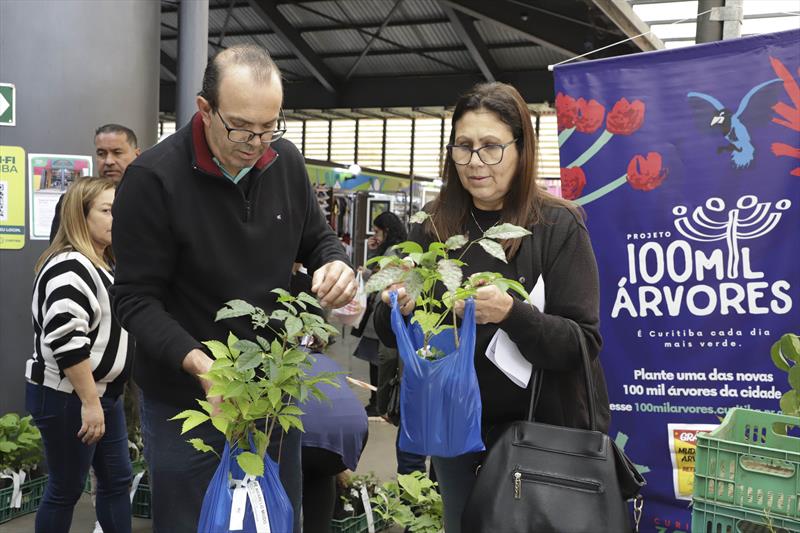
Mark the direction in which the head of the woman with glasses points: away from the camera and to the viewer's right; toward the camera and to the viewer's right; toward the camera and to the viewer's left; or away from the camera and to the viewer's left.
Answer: toward the camera and to the viewer's left

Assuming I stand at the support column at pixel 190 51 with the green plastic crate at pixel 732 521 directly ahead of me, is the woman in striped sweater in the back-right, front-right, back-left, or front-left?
front-right

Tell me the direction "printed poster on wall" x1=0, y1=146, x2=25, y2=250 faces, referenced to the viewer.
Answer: facing the viewer

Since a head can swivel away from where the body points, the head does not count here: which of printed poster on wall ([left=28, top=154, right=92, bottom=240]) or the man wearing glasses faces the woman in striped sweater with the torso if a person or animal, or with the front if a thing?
the printed poster on wall

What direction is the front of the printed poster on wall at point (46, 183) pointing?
toward the camera

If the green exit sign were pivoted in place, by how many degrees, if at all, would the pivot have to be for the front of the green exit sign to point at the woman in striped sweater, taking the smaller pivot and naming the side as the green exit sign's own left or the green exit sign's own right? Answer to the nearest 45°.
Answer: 0° — it already faces them

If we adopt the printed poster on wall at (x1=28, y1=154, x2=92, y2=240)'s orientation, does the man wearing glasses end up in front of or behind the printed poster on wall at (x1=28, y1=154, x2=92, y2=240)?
in front

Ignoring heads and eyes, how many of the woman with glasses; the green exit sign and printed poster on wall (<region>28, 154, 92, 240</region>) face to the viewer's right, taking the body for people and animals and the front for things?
0

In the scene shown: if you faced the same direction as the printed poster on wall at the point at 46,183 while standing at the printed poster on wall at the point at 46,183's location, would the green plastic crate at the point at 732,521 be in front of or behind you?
in front

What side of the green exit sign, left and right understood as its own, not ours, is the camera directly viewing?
front

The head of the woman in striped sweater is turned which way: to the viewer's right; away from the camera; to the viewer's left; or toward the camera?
to the viewer's right
